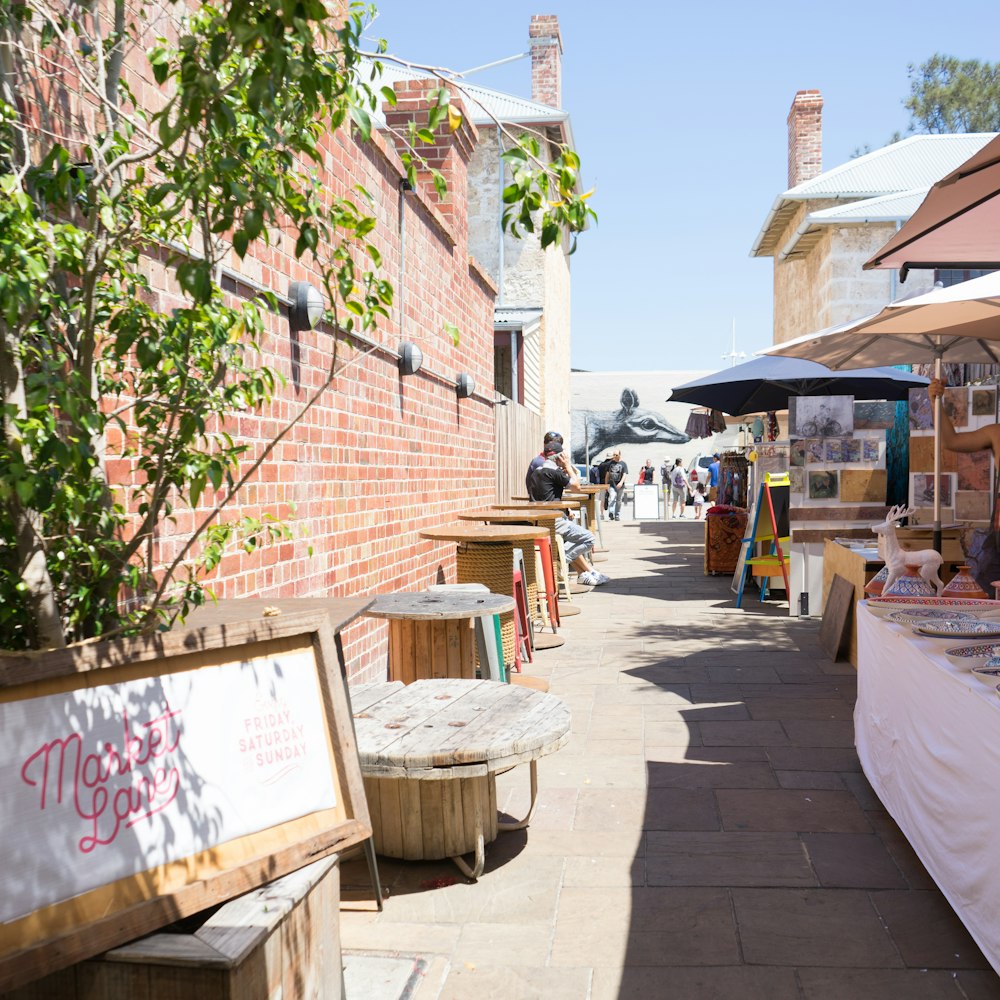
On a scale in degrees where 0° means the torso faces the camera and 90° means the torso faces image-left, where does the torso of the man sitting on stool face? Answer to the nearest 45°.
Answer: approximately 270°

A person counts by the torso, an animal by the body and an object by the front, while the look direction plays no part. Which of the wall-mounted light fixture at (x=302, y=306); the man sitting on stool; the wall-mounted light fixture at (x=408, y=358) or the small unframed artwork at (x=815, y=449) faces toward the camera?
the small unframed artwork

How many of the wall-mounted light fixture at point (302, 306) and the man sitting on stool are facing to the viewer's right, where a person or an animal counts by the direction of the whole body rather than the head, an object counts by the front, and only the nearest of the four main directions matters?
2

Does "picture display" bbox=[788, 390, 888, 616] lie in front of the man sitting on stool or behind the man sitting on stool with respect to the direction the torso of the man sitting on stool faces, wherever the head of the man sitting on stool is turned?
in front

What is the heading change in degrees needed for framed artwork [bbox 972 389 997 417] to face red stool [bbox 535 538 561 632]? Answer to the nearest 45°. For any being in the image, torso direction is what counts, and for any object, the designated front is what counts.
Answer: approximately 90° to its right

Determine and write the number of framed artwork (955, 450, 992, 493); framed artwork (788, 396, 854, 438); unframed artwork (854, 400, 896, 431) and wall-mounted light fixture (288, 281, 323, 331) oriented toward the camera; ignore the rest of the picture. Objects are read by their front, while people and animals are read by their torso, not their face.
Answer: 3

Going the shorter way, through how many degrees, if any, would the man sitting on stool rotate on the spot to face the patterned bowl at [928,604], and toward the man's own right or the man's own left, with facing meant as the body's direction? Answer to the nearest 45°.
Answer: approximately 90° to the man's own right

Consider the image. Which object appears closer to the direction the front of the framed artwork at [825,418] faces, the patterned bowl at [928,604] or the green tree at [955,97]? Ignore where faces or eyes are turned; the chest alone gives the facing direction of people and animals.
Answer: the patterned bowl

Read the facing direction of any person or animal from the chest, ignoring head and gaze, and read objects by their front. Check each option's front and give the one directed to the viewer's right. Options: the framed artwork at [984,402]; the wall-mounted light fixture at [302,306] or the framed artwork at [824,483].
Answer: the wall-mounted light fixture

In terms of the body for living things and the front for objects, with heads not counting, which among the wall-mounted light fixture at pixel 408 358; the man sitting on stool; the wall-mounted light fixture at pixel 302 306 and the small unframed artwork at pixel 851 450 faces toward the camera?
the small unframed artwork

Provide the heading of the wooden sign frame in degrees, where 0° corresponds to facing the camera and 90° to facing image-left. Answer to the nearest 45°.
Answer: approximately 315°

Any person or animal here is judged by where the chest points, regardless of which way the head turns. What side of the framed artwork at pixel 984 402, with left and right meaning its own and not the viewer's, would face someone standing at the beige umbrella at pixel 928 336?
front

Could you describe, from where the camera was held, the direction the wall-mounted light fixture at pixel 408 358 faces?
facing to the right of the viewer
